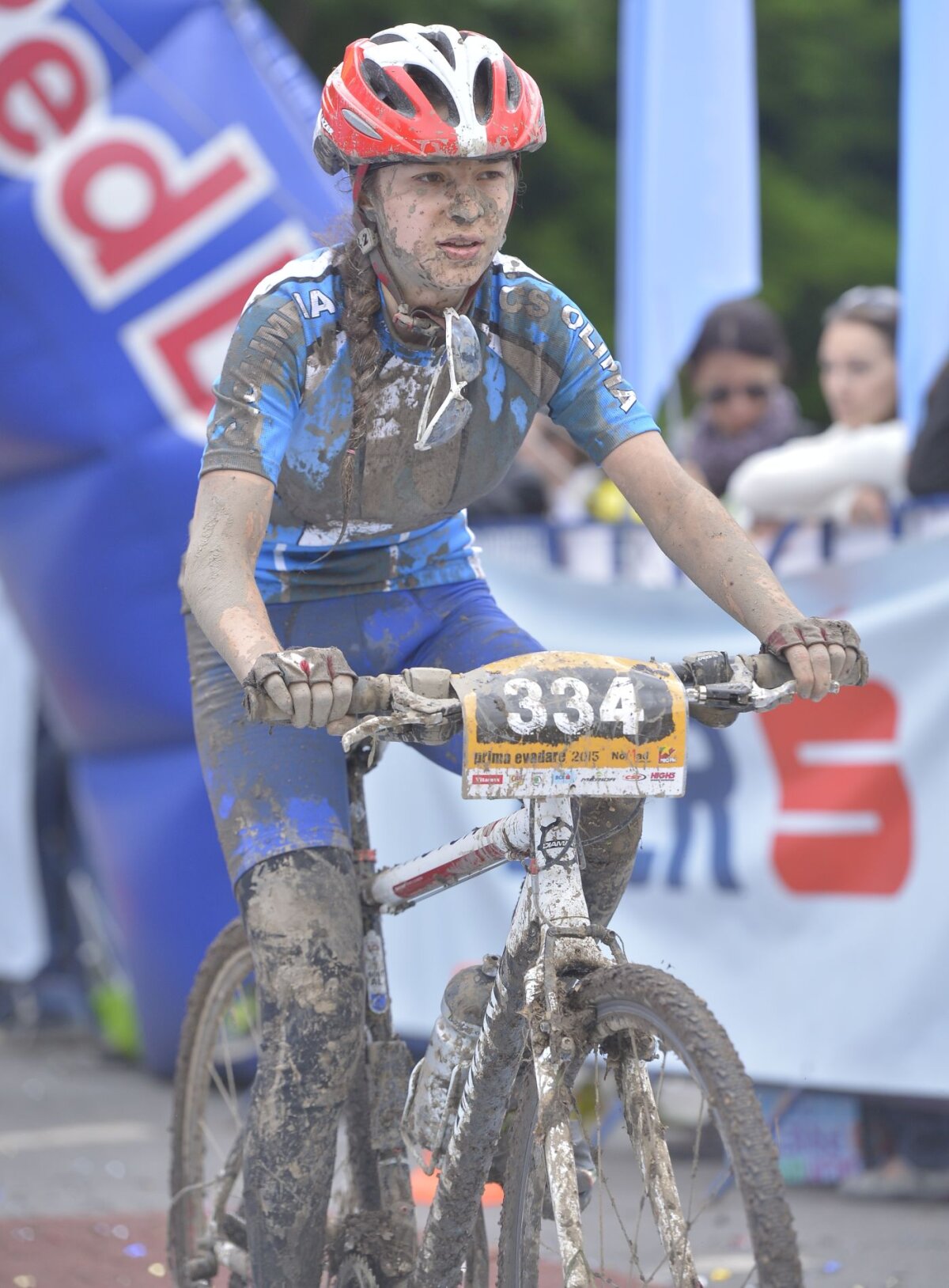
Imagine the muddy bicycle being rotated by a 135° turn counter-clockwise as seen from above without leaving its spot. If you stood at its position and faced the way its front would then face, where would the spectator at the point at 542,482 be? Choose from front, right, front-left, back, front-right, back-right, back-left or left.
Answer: front

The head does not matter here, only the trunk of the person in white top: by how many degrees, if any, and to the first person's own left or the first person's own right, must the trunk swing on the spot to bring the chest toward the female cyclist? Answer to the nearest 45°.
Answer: approximately 45° to the first person's own left

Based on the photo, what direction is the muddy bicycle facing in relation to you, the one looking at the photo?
facing the viewer and to the right of the viewer

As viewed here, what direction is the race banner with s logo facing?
toward the camera

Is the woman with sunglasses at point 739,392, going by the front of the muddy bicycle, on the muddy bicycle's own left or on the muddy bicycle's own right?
on the muddy bicycle's own left

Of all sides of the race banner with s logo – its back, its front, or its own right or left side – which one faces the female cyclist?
front

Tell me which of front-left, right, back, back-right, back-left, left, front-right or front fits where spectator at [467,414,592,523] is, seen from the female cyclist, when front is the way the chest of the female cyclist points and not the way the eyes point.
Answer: back-left

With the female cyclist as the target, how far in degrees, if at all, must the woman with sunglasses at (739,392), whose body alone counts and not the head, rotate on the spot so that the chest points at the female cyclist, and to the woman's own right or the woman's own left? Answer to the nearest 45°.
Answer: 0° — they already face them
